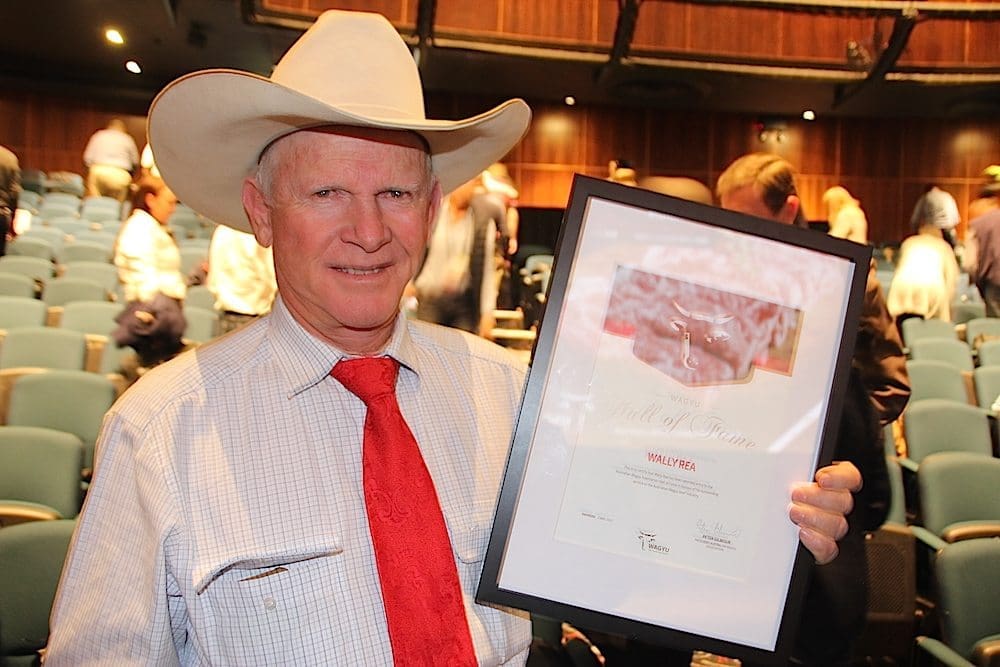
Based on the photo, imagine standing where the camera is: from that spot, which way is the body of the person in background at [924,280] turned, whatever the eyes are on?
away from the camera

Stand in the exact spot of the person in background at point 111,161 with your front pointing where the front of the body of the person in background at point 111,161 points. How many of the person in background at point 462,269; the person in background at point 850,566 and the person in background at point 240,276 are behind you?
3

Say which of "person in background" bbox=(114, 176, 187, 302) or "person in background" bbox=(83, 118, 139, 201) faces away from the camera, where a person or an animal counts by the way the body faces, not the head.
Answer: "person in background" bbox=(83, 118, 139, 201)

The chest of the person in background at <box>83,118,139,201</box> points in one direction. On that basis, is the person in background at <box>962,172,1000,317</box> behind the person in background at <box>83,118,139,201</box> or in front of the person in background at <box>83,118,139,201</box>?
behind

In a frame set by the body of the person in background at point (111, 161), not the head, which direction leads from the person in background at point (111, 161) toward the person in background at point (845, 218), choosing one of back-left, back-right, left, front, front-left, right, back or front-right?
back-right

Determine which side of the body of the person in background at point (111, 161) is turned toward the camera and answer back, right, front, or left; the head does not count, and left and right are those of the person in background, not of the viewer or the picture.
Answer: back

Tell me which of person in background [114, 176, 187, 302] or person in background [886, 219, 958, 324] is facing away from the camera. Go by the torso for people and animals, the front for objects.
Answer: person in background [886, 219, 958, 324]

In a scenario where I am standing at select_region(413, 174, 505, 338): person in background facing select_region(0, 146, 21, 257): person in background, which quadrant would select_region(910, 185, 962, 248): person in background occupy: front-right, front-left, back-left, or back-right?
back-right
